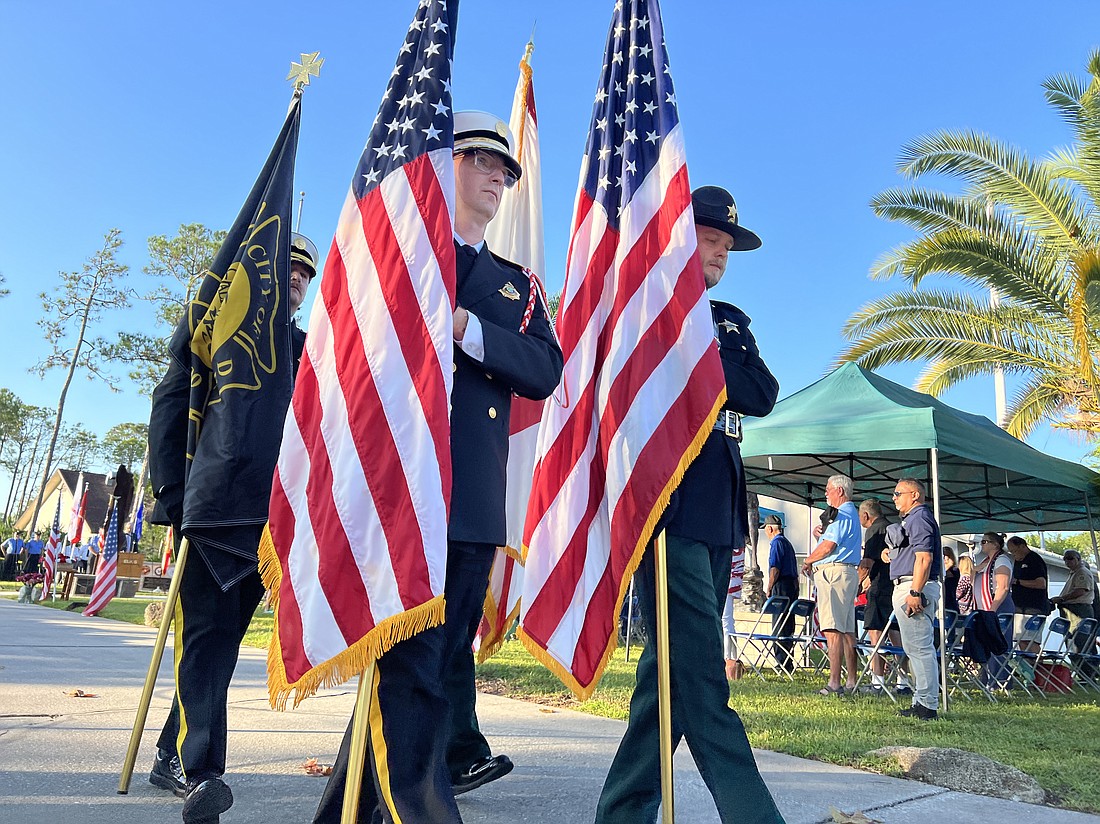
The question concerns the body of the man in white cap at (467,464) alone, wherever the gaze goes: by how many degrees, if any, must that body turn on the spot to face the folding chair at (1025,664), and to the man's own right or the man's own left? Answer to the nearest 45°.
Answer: approximately 90° to the man's own left

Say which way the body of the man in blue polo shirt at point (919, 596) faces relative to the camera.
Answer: to the viewer's left

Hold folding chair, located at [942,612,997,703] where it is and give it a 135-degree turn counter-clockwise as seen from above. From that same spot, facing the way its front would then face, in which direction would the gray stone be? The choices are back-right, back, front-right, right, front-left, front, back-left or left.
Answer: front-right

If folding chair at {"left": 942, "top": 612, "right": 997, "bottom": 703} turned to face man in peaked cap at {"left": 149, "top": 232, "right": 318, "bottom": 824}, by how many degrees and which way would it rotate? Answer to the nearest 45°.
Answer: approximately 90° to its left

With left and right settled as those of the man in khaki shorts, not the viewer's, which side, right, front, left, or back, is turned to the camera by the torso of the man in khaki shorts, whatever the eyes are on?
left

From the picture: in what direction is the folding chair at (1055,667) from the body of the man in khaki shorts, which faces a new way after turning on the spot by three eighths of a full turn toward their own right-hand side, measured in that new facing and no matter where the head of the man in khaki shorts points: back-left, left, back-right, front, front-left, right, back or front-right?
front

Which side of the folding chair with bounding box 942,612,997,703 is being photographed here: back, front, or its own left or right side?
left

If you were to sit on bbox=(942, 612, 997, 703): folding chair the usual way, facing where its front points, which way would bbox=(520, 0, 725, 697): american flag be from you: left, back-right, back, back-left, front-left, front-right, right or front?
left

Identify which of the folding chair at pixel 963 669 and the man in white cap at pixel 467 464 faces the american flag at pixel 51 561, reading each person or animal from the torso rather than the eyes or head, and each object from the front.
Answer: the folding chair

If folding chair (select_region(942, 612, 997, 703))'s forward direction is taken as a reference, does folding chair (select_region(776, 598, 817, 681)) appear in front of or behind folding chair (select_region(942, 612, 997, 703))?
in front

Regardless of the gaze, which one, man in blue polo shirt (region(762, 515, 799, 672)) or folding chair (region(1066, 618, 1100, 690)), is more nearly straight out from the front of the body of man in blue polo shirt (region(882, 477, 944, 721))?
the man in blue polo shirt

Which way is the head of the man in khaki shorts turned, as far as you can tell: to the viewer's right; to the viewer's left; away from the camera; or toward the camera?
to the viewer's left

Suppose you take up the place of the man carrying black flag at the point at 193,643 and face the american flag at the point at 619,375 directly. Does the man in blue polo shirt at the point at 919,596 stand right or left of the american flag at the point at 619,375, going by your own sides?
left

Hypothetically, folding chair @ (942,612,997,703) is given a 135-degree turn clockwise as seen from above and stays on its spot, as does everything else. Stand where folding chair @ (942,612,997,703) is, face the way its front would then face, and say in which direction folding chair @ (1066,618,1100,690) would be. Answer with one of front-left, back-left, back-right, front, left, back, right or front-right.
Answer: front
